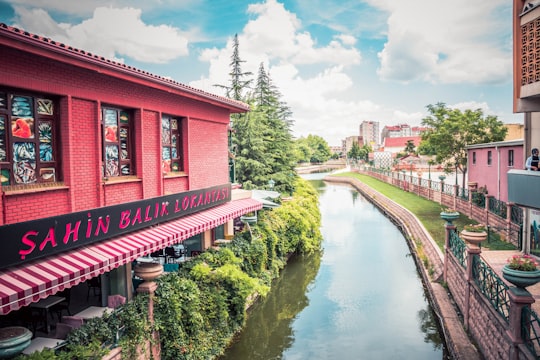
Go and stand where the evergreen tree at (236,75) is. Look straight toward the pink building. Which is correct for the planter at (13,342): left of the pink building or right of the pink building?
right

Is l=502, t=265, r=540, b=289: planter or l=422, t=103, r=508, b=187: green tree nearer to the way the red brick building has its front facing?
the planter

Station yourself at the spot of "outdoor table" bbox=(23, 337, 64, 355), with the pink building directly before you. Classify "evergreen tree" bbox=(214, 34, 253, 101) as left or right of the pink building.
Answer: left

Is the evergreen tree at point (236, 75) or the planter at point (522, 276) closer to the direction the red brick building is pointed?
the planter

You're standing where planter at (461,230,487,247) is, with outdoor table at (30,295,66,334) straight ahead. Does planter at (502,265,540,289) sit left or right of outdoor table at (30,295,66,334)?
left

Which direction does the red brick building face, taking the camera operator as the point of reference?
facing the viewer and to the right of the viewer

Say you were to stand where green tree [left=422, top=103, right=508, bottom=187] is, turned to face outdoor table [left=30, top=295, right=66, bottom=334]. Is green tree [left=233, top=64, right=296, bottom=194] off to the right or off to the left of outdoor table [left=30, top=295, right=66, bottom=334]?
right

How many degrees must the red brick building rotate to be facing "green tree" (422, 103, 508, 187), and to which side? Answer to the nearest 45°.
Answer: approximately 90° to its left
